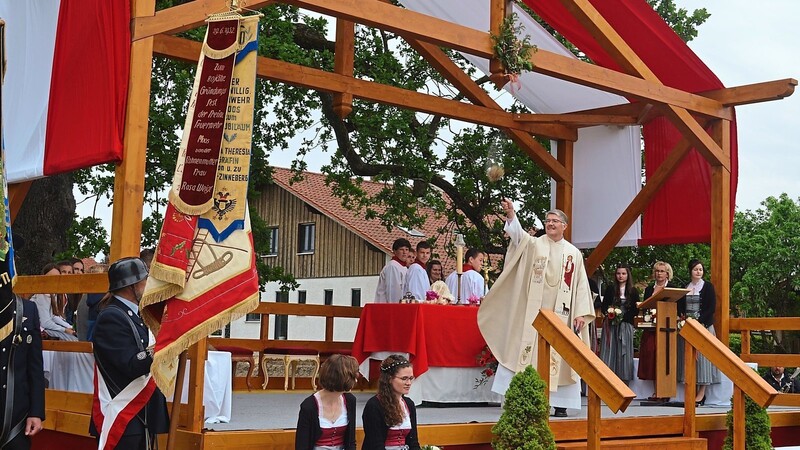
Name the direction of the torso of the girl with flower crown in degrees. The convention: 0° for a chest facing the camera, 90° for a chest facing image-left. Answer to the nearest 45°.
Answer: approximately 315°

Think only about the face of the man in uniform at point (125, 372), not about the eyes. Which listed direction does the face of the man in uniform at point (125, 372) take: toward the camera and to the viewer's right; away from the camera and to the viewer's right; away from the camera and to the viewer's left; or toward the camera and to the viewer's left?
away from the camera and to the viewer's right

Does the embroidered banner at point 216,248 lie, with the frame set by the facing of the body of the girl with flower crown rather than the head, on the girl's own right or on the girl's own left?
on the girl's own right

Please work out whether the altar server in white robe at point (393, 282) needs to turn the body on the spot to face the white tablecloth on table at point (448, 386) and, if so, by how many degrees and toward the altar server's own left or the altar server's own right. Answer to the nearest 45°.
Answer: approximately 45° to the altar server's own right

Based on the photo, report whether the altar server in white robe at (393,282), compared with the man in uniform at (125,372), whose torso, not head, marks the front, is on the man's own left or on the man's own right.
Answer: on the man's own left

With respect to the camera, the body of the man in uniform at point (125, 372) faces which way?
to the viewer's right

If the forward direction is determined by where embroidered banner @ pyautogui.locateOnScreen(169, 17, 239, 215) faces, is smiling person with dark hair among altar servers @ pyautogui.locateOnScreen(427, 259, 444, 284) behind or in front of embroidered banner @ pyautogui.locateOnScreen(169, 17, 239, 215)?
behind

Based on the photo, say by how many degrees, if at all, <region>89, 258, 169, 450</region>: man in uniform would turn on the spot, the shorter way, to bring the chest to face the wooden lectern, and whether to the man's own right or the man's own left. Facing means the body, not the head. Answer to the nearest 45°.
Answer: approximately 45° to the man's own left
